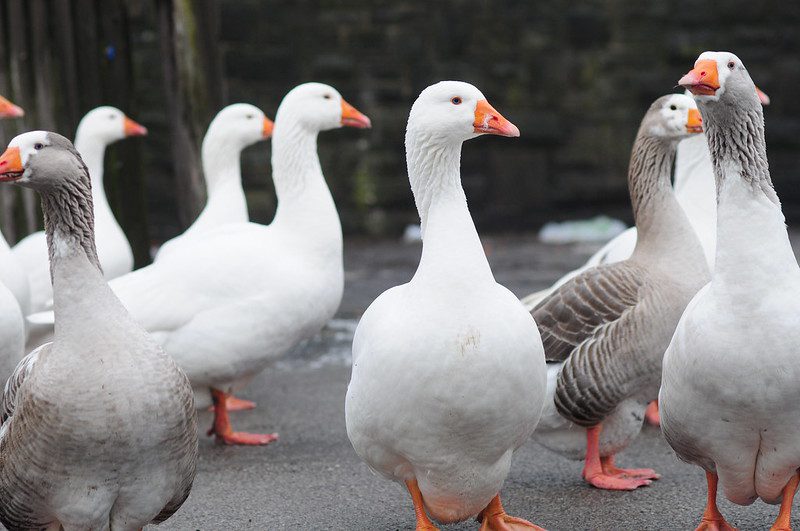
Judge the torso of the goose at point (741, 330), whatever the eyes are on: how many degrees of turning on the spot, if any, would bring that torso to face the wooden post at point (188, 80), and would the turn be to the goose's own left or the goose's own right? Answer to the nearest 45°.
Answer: approximately 135° to the goose's own right

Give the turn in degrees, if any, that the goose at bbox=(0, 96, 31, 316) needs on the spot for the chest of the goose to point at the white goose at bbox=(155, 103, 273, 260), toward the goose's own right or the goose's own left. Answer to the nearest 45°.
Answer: approximately 45° to the goose's own left

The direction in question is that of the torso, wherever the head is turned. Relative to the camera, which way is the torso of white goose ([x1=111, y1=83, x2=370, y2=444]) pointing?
to the viewer's right

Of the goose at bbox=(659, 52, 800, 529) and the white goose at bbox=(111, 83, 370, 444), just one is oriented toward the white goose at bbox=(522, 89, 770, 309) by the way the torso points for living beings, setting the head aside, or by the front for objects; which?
the white goose at bbox=(111, 83, 370, 444)

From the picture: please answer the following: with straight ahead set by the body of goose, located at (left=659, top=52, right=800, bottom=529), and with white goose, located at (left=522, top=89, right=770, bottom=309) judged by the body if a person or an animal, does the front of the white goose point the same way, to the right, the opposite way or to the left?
to the left

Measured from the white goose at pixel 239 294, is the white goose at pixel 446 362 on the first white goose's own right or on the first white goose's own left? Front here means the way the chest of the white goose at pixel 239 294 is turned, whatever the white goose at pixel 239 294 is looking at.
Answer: on the first white goose's own right

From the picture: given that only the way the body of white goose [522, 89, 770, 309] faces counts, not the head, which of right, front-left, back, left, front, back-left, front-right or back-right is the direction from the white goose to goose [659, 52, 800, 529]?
right

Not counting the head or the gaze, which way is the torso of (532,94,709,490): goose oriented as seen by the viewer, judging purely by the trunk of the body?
to the viewer's right

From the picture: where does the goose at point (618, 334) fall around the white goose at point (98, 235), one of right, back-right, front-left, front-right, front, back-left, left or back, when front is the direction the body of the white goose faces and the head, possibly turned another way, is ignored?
front-right

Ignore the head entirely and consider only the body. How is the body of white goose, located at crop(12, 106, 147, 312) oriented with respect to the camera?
to the viewer's right

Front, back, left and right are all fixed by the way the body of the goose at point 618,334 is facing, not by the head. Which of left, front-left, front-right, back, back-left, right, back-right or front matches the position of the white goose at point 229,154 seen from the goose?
back-left

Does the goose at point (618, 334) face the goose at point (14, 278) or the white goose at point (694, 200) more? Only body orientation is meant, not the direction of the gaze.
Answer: the white goose

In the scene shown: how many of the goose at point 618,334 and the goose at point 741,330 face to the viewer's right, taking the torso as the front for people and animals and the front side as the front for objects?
1
